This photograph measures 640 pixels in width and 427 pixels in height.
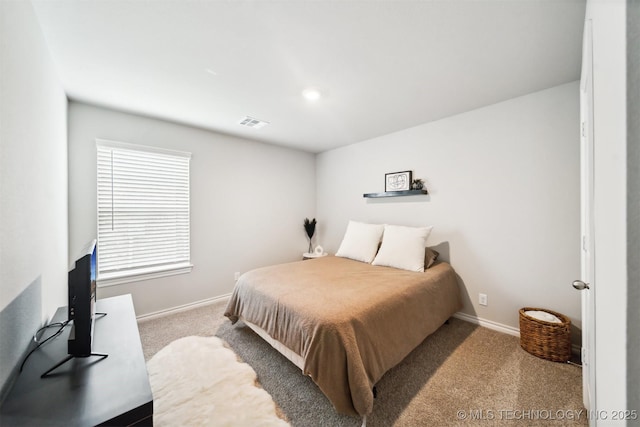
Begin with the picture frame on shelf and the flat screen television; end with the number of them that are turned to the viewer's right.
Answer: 1

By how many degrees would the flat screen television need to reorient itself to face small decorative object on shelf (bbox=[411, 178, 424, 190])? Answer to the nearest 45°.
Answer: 0° — it already faces it

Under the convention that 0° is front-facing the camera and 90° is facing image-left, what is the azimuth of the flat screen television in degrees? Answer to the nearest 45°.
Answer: approximately 270°

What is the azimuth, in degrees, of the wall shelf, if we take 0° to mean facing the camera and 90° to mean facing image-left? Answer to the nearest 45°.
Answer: approximately 45°

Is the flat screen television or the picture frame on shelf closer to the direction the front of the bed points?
the flat screen television

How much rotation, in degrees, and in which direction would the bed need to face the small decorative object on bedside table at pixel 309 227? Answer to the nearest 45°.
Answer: approximately 135° to its right
